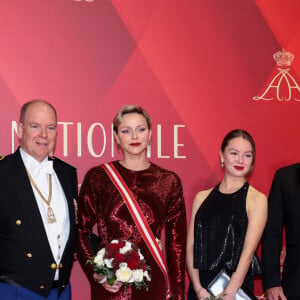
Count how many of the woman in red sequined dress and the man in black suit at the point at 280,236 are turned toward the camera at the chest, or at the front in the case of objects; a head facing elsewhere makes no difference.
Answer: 2

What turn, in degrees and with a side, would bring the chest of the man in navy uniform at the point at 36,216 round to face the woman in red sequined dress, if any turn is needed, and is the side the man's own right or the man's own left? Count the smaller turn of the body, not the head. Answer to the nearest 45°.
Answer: approximately 45° to the man's own left

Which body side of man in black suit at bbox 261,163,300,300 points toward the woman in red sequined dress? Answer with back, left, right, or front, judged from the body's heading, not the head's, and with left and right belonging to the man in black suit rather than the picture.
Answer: right

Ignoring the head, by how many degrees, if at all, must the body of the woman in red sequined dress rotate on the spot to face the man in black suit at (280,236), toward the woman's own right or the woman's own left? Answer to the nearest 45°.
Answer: approximately 90° to the woman's own left

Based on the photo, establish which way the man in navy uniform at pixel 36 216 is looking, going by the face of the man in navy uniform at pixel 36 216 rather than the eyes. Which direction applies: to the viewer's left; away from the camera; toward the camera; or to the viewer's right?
toward the camera

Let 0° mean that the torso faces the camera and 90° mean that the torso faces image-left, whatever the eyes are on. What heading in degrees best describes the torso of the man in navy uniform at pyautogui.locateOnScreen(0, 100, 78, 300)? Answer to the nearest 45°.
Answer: approximately 315°

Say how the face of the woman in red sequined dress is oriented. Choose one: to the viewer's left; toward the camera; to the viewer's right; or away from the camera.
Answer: toward the camera

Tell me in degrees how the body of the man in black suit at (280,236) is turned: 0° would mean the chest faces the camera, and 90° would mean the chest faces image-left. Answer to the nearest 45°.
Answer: approximately 0°

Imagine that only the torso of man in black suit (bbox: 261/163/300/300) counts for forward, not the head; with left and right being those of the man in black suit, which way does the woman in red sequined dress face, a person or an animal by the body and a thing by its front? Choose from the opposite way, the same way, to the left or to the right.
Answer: the same way

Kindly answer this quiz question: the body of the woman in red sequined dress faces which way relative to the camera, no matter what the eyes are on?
toward the camera
